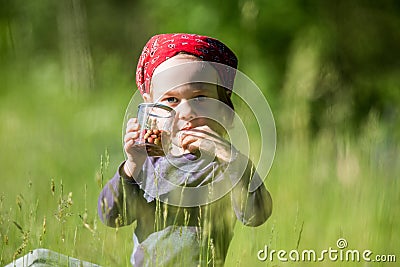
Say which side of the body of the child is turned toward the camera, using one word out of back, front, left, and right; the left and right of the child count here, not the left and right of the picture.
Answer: front
